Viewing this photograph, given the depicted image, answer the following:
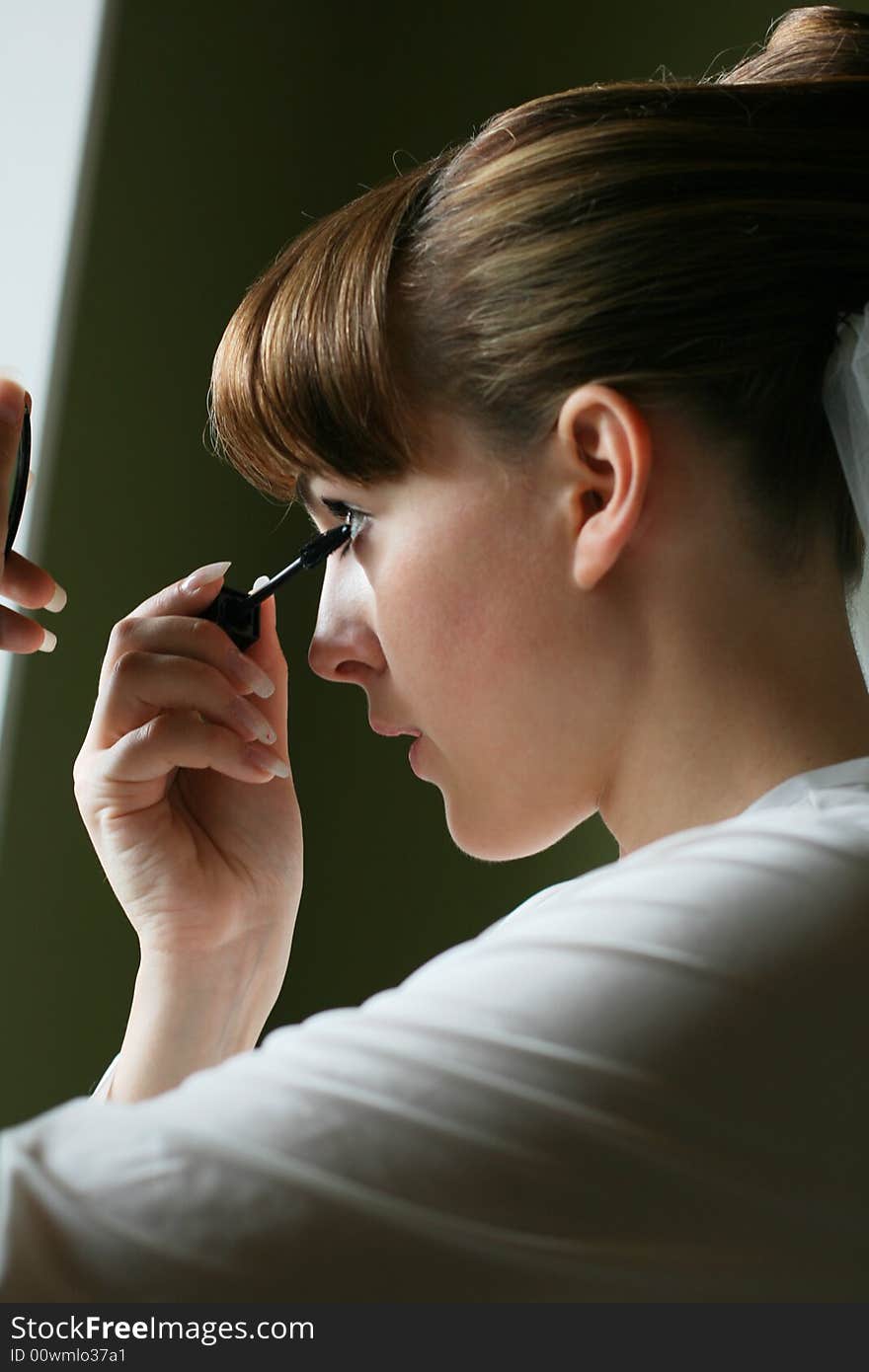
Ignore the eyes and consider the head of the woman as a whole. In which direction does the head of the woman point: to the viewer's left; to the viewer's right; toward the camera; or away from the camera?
to the viewer's left

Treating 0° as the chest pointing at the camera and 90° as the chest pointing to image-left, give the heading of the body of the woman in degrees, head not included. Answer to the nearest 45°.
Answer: approximately 90°
